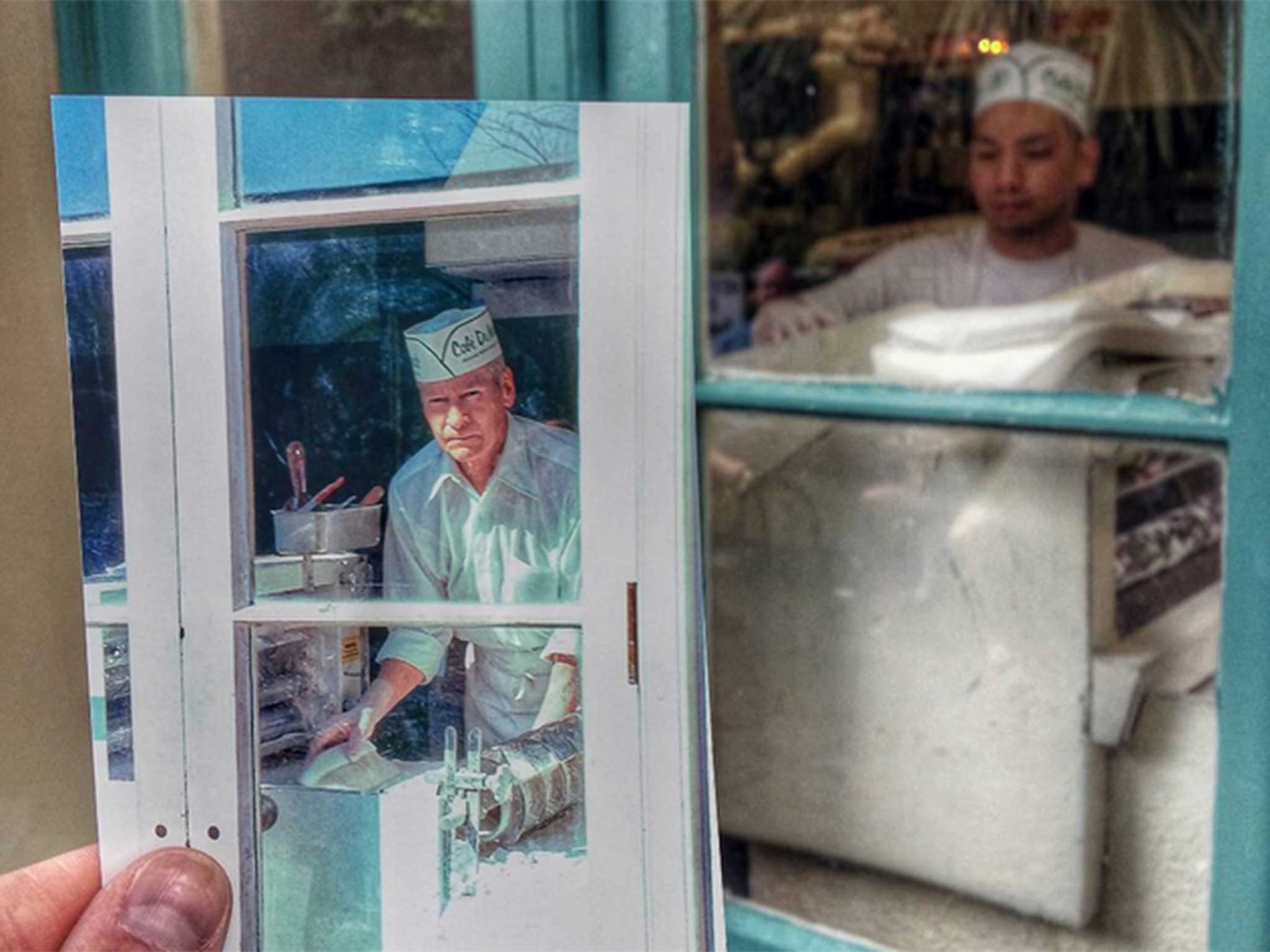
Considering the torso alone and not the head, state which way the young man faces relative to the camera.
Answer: toward the camera
